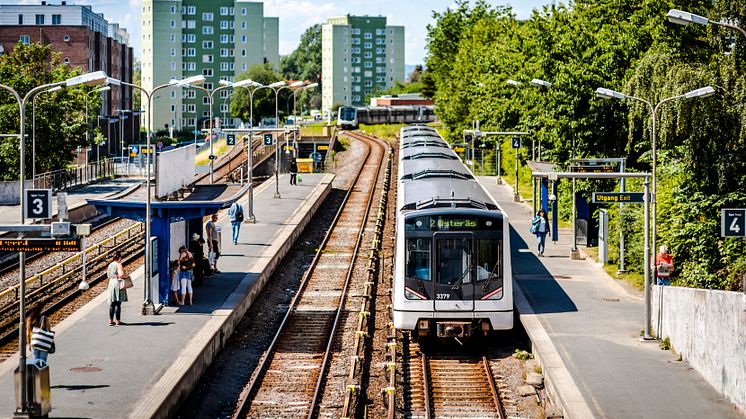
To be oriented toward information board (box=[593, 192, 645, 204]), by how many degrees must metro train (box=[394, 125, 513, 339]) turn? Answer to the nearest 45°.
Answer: approximately 135° to its left

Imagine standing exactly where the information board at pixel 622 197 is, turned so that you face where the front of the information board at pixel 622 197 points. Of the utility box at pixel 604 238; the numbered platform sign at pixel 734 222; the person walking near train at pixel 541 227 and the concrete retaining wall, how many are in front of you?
2

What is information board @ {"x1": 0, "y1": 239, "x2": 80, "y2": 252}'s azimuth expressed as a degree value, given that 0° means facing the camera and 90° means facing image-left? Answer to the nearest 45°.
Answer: approximately 0°

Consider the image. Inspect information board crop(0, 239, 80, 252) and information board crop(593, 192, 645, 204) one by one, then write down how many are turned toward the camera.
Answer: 2

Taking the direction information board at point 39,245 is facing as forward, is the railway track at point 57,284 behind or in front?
behind

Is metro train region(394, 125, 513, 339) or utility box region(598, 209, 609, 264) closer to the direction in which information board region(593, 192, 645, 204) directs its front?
the metro train

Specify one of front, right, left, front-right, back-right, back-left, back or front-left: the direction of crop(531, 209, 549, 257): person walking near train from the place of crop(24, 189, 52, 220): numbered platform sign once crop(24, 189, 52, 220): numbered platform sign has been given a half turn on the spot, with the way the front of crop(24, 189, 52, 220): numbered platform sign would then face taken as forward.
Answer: front-right

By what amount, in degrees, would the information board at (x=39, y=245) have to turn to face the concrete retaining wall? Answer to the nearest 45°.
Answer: approximately 90° to its left

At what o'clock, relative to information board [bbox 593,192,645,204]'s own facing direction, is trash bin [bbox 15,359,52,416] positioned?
The trash bin is roughly at 1 o'clock from the information board.
